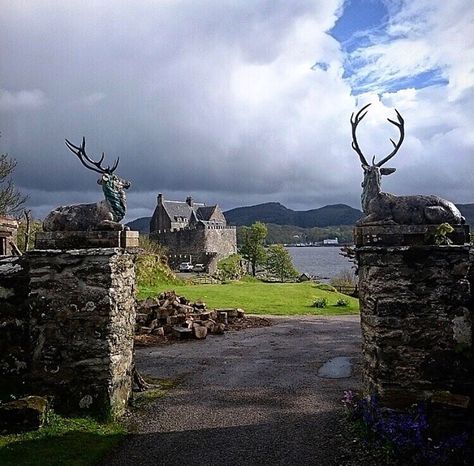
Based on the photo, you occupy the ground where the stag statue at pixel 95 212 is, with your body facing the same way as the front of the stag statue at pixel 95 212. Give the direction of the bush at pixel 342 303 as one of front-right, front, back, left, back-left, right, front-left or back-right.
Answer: front-left

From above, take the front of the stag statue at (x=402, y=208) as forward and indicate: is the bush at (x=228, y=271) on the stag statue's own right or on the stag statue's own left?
on the stag statue's own right

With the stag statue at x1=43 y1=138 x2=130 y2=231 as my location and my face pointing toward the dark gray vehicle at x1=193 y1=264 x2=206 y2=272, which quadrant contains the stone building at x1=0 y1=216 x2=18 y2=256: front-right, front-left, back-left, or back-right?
front-left

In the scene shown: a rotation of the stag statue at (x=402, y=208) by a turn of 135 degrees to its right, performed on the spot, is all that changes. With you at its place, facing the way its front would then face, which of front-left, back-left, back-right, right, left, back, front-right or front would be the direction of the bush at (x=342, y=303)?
front-left

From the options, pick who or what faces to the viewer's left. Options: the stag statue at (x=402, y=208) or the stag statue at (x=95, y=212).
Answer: the stag statue at (x=402, y=208)

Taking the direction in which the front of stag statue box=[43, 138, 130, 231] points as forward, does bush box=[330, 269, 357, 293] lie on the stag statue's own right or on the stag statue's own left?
on the stag statue's own left

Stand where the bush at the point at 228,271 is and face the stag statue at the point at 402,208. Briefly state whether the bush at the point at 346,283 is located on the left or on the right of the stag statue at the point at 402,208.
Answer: left

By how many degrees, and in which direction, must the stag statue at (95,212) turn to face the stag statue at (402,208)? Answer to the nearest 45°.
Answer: approximately 45° to its right

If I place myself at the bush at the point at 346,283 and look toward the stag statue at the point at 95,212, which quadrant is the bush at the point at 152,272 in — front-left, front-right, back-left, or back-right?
front-right

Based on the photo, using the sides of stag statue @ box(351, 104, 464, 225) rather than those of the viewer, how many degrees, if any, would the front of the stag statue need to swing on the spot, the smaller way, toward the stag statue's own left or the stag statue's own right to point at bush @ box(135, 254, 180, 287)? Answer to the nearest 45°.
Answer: approximately 45° to the stag statue's own right

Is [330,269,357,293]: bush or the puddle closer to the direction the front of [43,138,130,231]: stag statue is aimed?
the puddle

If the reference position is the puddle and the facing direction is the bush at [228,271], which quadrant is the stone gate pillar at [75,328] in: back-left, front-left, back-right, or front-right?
back-left

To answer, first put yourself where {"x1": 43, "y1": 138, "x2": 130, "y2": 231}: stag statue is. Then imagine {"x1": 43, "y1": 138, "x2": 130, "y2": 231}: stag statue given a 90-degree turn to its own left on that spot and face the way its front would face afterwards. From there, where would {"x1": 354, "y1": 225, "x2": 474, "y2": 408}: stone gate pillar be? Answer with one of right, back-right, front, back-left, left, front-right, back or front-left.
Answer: back-right

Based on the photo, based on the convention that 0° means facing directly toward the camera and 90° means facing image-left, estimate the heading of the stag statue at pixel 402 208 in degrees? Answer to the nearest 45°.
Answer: approximately 90°

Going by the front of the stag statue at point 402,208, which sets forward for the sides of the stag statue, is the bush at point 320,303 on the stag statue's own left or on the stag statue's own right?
on the stag statue's own right

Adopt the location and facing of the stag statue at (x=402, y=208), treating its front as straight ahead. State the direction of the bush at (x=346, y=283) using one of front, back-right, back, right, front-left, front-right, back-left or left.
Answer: right

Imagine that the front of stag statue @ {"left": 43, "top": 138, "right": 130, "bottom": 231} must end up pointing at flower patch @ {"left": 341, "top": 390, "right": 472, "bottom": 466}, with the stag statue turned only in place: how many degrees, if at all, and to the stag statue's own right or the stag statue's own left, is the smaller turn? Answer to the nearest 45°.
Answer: approximately 45° to the stag statue's own right

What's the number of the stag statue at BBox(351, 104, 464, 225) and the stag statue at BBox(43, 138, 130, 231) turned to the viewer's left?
1

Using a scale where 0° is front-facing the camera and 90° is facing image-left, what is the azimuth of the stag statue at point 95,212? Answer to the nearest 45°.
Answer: approximately 270°
